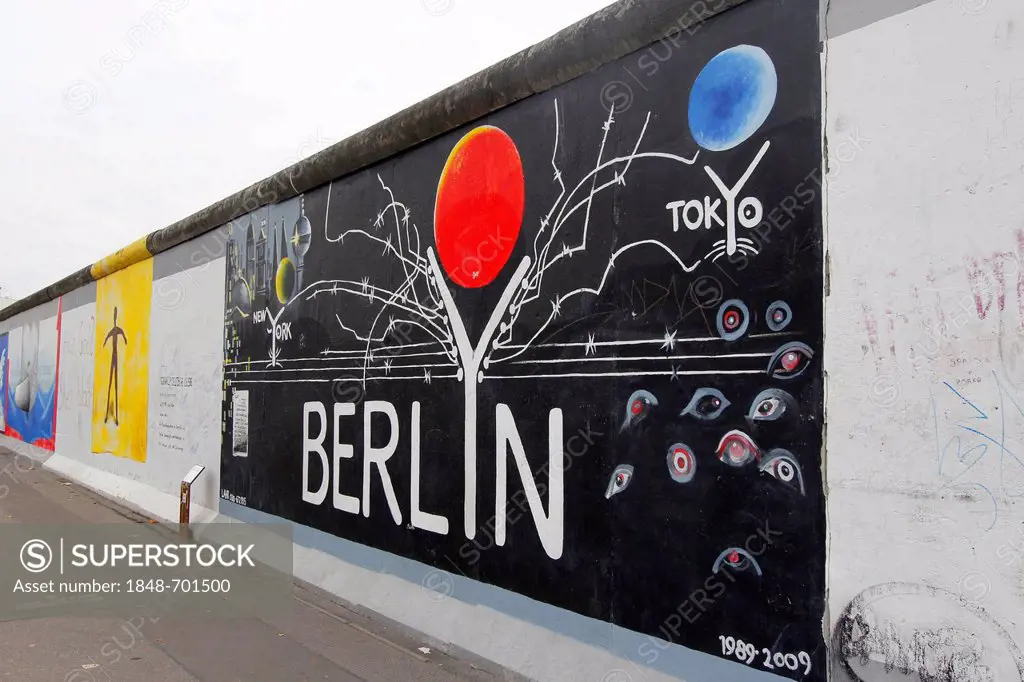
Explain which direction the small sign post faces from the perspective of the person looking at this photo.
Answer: facing the viewer and to the left of the viewer
